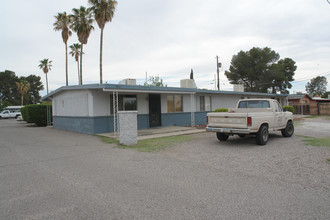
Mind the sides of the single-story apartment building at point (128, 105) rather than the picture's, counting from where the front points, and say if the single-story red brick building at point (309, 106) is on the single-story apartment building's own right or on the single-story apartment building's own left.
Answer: on the single-story apartment building's own left

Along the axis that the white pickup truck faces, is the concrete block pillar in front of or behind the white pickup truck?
behind

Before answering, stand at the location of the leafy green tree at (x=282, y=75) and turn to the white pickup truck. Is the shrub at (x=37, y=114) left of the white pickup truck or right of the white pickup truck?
right

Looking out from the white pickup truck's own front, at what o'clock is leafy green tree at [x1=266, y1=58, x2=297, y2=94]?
The leafy green tree is roughly at 11 o'clock from the white pickup truck.

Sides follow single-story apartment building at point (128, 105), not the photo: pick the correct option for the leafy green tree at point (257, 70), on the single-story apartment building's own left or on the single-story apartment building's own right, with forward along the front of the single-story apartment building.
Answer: on the single-story apartment building's own left

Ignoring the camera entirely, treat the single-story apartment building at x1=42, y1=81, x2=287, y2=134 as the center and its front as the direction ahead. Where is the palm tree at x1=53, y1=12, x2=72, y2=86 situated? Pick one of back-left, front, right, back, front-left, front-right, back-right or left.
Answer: back

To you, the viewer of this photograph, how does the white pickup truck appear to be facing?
facing away from the viewer and to the right of the viewer

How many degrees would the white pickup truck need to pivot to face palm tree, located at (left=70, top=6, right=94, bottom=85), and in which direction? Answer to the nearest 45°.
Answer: approximately 90° to its left

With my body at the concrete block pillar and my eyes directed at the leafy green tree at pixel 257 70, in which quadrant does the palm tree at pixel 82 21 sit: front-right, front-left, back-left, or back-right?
front-left

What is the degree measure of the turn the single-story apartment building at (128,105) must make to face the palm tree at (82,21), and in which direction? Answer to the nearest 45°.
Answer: approximately 180°

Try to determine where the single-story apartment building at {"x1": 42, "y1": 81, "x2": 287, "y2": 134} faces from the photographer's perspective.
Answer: facing the viewer and to the right of the viewer

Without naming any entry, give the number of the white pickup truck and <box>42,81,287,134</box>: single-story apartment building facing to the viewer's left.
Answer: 0

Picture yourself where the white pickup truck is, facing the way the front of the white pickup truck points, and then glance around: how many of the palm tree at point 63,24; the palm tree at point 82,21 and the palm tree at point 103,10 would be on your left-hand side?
3
